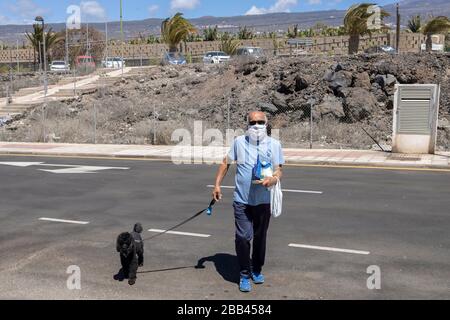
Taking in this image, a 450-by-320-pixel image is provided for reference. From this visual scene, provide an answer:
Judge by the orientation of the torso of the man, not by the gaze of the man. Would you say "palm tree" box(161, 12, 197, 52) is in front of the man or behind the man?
behind

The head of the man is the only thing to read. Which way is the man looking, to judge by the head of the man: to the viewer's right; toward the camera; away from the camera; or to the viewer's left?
toward the camera

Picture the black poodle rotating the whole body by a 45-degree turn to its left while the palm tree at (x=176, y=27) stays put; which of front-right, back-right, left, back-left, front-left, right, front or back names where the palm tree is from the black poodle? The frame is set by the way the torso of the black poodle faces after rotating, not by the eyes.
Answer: back

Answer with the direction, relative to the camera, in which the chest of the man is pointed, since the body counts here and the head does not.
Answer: toward the camera

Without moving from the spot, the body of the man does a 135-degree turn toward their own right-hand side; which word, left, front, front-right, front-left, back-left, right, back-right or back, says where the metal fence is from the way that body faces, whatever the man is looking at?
front-right

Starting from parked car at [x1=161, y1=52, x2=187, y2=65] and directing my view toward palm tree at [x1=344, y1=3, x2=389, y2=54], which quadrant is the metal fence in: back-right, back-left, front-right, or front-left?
front-right

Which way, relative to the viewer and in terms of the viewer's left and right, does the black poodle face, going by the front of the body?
facing the viewer and to the left of the viewer

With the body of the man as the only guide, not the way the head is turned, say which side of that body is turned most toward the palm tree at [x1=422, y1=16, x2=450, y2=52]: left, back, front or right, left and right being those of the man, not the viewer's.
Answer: back

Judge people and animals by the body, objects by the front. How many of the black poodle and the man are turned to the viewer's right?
0
